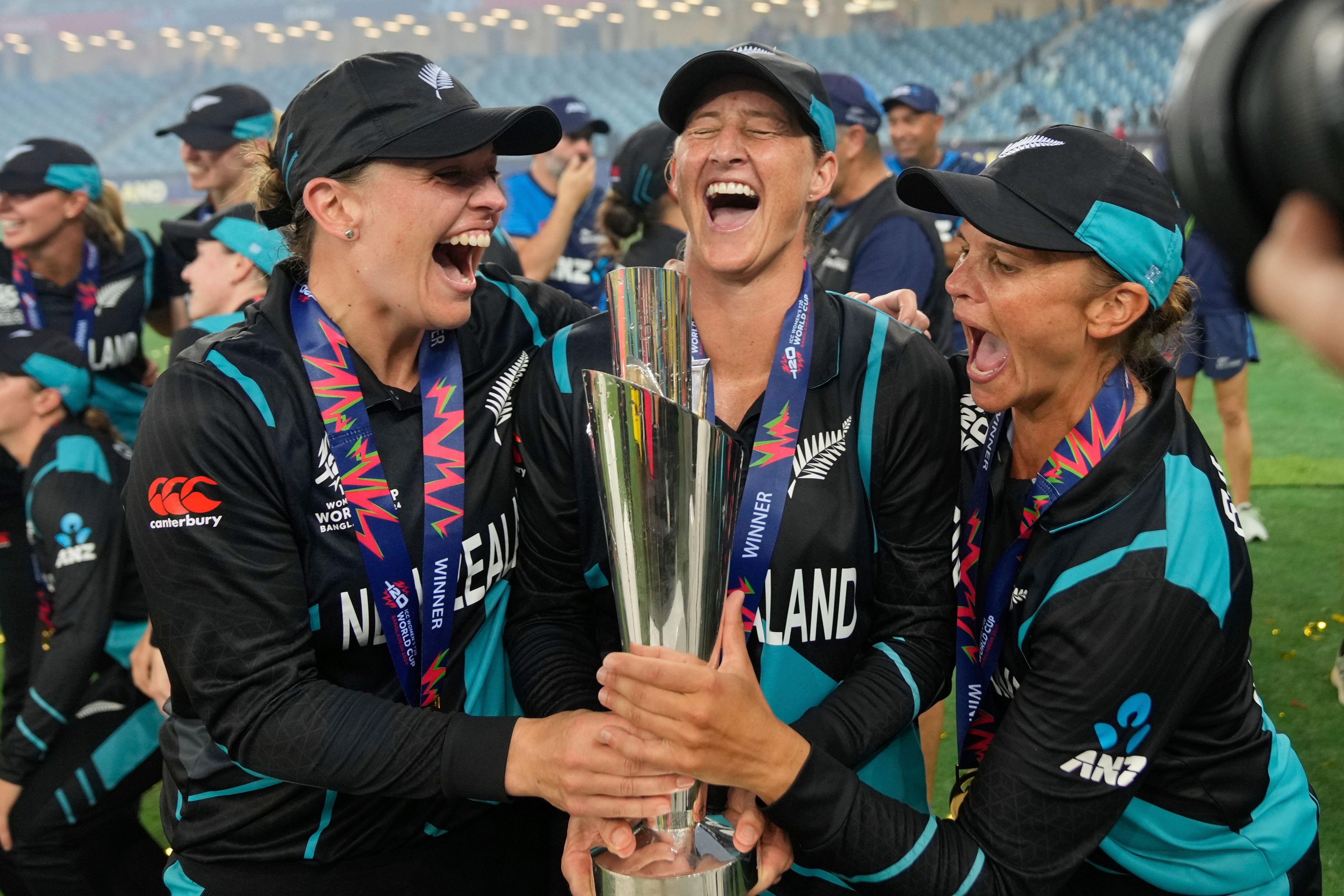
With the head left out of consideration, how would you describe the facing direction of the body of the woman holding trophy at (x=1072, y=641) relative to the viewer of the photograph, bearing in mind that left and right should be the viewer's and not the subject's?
facing the viewer and to the left of the viewer

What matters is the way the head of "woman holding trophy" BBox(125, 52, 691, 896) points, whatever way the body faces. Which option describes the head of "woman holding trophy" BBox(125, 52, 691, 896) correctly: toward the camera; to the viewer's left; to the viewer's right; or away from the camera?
to the viewer's right

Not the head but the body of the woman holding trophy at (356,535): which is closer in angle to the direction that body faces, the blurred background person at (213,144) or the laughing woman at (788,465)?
the laughing woman

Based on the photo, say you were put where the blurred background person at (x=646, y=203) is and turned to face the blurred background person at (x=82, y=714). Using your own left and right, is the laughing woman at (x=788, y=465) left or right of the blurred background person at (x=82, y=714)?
left

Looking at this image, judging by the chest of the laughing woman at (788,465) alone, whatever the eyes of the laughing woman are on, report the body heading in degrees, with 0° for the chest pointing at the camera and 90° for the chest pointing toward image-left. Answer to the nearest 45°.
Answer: approximately 0°

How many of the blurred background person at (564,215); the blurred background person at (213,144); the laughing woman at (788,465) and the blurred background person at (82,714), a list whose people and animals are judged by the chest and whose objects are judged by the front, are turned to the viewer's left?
2

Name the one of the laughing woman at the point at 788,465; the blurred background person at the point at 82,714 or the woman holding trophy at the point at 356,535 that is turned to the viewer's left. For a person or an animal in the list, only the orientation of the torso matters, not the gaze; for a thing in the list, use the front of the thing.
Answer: the blurred background person

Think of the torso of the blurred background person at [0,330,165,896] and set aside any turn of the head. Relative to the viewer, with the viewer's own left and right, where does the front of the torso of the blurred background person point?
facing to the left of the viewer

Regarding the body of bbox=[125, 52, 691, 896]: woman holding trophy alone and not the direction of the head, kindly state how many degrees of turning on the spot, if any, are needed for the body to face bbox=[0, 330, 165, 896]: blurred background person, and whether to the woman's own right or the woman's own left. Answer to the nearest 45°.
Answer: approximately 180°

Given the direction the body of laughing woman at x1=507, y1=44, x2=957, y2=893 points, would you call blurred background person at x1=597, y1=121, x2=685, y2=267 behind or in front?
behind

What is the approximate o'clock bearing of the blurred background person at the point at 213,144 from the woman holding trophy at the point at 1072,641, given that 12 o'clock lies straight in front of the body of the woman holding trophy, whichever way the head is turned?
The blurred background person is roughly at 3 o'clock from the woman holding trophy.

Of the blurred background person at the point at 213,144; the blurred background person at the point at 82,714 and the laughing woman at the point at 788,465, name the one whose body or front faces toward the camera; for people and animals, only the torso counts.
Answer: the laughing woman
